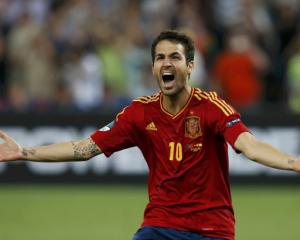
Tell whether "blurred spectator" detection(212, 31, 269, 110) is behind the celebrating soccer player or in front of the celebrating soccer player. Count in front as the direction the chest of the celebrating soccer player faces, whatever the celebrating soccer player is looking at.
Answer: behind

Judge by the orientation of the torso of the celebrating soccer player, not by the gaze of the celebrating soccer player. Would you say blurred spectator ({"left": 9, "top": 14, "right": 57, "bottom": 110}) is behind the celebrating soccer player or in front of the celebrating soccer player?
behind

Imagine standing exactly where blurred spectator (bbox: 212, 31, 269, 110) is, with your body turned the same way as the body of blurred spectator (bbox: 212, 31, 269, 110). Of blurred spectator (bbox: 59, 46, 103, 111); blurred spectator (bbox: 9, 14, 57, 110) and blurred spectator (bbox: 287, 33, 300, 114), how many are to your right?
2

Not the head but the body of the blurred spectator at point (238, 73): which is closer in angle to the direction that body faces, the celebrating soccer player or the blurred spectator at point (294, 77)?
the celebrating soccer player

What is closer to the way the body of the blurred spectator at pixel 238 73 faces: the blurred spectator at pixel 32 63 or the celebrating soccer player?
the celebrating soccer player

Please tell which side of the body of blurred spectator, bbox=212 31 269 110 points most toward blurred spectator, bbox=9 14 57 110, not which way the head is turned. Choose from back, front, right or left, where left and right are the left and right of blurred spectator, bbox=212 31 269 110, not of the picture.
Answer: right

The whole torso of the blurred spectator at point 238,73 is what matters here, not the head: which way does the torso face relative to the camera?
toward the camera

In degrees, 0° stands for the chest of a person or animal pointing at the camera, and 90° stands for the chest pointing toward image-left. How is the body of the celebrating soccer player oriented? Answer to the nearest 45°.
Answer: approximately 0°

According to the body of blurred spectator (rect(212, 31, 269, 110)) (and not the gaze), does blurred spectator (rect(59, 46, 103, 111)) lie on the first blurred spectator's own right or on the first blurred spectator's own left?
on the first blurred spectator's own right

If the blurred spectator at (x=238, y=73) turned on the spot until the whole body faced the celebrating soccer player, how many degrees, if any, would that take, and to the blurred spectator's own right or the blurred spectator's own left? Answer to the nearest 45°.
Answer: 0° — they already face them

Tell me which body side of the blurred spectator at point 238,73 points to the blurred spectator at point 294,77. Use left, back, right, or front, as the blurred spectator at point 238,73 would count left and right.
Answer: left
